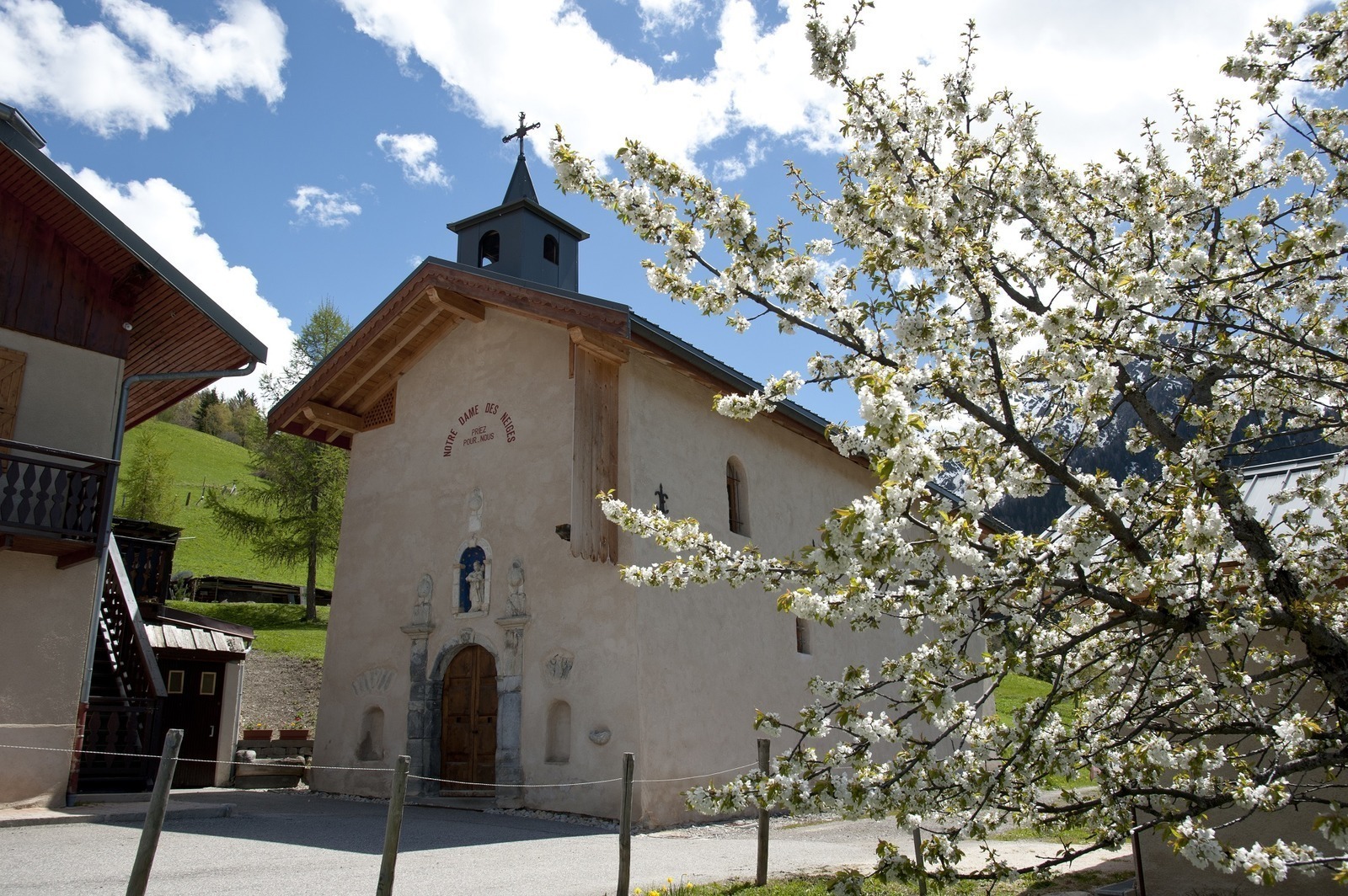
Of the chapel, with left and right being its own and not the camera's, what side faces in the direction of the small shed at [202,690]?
right

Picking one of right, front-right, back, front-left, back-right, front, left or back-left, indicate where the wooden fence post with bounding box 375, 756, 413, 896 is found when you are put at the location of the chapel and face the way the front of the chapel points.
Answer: front-left

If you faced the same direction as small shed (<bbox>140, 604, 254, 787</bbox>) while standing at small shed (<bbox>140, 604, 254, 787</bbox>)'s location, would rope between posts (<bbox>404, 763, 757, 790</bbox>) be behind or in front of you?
in front

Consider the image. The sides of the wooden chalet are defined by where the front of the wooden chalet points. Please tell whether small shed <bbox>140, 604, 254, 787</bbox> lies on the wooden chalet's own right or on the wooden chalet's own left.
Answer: on the wooden chalet's own left

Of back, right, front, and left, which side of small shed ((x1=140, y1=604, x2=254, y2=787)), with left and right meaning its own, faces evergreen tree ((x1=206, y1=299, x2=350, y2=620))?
back

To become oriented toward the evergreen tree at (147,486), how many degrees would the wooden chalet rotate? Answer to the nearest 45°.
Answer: approximately 135° to its left

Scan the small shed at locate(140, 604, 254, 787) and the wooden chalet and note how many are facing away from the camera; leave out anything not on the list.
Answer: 0

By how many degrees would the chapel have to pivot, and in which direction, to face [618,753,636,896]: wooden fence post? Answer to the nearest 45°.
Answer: approximately 45° to its left

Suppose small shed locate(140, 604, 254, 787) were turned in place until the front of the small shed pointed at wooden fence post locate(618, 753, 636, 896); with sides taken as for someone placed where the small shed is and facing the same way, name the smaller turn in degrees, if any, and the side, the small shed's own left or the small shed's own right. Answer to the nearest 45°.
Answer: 0° — it already faces it

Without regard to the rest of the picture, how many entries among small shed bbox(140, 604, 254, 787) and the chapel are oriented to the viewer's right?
0

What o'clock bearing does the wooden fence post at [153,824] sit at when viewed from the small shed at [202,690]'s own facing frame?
The wooden fence post is roughly at 12 o'clock from the small shed.

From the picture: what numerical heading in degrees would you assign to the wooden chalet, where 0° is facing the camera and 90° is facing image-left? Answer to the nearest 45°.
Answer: approximately 315°

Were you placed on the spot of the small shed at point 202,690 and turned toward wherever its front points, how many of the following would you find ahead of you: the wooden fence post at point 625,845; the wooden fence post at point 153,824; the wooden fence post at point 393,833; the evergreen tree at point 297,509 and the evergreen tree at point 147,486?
3

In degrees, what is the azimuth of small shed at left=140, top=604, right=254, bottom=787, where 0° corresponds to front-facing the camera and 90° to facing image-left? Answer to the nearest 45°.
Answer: approximately 0°
